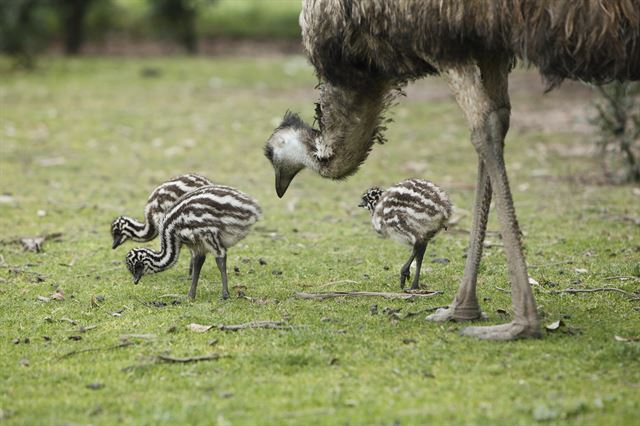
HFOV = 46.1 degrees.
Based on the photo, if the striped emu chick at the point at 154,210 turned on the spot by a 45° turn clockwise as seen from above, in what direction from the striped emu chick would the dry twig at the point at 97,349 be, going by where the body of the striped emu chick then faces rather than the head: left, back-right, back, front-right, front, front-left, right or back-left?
back-left

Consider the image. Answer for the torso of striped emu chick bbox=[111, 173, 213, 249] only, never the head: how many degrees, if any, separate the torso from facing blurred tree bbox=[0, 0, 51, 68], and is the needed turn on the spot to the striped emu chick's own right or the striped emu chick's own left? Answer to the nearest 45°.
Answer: approximately 90° to the striped emu chick's own right

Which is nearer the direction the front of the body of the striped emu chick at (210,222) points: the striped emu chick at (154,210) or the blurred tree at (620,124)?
the striped emu chick

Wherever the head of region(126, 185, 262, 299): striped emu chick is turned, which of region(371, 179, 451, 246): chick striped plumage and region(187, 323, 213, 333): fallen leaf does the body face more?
the fallen leaf

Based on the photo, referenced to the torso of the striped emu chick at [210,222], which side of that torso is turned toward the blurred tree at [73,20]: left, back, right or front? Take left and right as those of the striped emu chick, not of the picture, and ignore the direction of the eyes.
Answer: right

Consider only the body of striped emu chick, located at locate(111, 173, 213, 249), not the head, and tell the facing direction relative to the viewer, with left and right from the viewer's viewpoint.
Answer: facing to the left of the viewer

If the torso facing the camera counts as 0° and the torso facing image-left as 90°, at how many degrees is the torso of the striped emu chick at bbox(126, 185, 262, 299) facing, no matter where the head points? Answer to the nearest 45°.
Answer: approximately 90°

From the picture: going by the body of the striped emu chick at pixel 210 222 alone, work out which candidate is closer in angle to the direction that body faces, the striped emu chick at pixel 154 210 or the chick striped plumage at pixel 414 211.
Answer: the striped emu chick

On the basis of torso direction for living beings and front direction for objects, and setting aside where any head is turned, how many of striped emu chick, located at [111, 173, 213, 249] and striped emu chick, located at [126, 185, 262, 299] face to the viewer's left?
2

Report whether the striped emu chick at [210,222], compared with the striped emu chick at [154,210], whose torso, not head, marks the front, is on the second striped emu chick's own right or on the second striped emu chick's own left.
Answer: on the second striped emu chick's own left

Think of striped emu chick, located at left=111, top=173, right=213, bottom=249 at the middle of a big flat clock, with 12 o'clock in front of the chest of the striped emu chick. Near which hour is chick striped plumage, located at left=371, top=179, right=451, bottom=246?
The chick striped plumage is roughly at 7 o'clock from the striped emu chick.

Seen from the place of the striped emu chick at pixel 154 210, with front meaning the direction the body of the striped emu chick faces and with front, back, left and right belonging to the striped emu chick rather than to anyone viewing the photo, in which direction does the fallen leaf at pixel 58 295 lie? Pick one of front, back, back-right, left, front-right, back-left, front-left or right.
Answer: front-left

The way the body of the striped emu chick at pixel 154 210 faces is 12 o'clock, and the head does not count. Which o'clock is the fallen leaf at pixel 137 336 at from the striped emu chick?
The fallen leaf is roughly at 9 o'clock from the striped emu chick.
